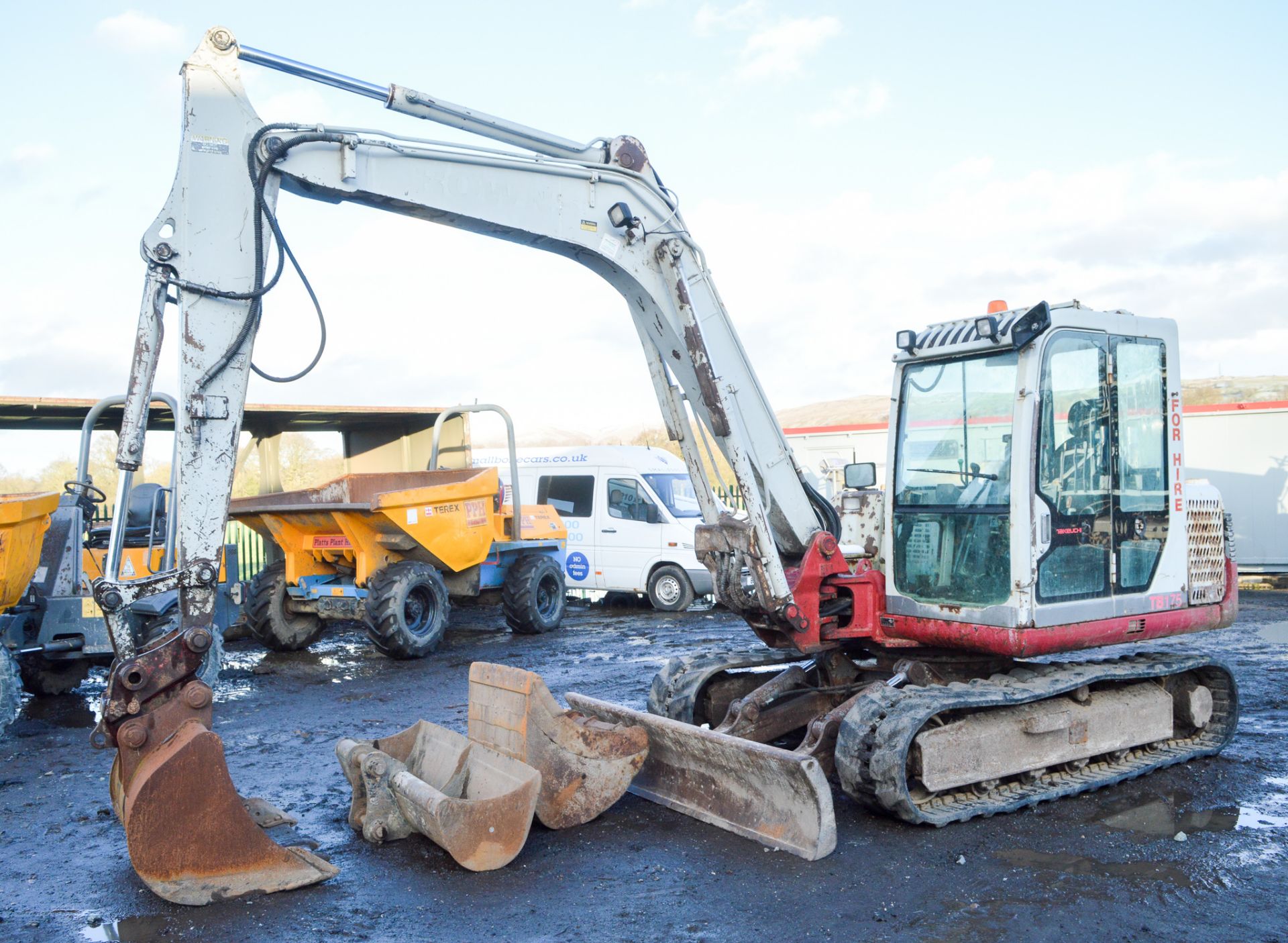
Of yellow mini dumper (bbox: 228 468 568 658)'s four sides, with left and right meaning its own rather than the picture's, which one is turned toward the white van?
back

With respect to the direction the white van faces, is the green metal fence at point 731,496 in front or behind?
in front

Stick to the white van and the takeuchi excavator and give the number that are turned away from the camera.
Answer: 0

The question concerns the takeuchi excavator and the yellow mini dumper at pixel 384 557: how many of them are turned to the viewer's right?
0

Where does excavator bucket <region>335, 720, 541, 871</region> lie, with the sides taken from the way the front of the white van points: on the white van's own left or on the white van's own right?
on the white van's own right

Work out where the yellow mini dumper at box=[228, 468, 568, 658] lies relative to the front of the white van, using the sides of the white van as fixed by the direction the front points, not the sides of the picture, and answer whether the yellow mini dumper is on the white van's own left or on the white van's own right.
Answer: on the white van's own right

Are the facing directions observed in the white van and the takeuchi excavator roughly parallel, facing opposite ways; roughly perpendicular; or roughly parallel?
roughly perpendicular

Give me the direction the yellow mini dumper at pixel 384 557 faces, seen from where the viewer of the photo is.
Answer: facing the viewer and to the left of the viewer

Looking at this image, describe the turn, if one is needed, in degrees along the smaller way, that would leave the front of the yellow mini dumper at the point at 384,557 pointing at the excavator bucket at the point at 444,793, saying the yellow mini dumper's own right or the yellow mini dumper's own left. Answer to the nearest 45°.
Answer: approximately 45° to the yellow mini dumper's own left

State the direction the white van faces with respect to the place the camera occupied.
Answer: facing the viewer and to the right of the viewer
